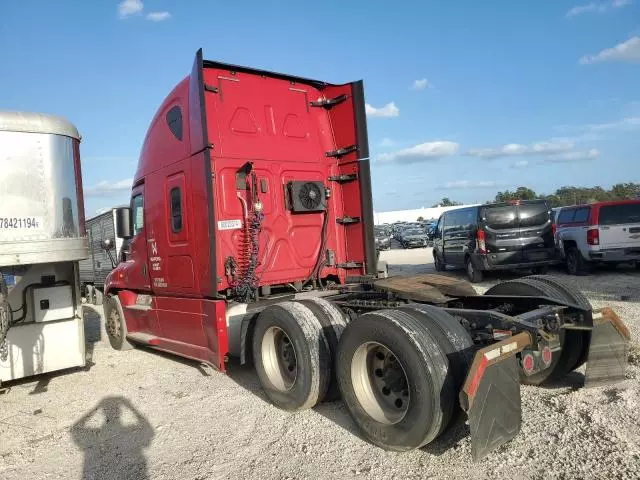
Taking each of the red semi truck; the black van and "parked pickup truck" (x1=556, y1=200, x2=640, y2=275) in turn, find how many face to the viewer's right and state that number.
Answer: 0

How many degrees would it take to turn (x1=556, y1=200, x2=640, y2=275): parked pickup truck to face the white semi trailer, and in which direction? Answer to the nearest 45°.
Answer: approximately 90° to its left

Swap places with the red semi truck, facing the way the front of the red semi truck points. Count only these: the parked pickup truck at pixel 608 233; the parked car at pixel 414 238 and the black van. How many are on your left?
0

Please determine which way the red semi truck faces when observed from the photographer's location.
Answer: facing away from the viewer and to the left of the viewer

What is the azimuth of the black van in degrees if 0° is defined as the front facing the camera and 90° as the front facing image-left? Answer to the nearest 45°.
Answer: approximately 135°

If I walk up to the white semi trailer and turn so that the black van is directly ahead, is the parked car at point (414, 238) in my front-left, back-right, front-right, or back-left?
front-left

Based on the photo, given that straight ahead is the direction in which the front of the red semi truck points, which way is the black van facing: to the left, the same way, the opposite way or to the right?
the same way

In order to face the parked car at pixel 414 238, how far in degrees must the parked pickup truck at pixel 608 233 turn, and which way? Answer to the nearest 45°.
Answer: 0° — it already faces it

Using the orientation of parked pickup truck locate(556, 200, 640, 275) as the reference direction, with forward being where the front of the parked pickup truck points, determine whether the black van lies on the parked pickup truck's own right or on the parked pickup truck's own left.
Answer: on the parked pickup truck's own left

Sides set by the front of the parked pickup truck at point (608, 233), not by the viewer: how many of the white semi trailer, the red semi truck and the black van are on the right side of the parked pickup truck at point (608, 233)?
0

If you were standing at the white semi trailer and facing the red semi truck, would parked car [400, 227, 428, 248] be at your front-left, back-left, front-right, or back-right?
front-left

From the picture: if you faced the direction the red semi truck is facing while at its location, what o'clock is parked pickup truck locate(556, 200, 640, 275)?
The parked pickup truck is roughly at 3 o'clock from the red semi truck.

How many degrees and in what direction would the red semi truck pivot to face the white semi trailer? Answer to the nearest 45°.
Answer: approximately 45° to its left

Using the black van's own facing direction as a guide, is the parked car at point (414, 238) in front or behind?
in front

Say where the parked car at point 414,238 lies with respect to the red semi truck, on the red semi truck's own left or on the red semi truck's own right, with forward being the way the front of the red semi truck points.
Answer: on the red semi truck's own right

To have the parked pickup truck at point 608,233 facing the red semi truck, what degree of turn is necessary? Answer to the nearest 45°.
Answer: approximately 135° to its left

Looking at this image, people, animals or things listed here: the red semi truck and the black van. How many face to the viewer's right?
0

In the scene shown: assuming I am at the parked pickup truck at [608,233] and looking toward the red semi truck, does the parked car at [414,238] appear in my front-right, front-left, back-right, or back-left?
back-right
